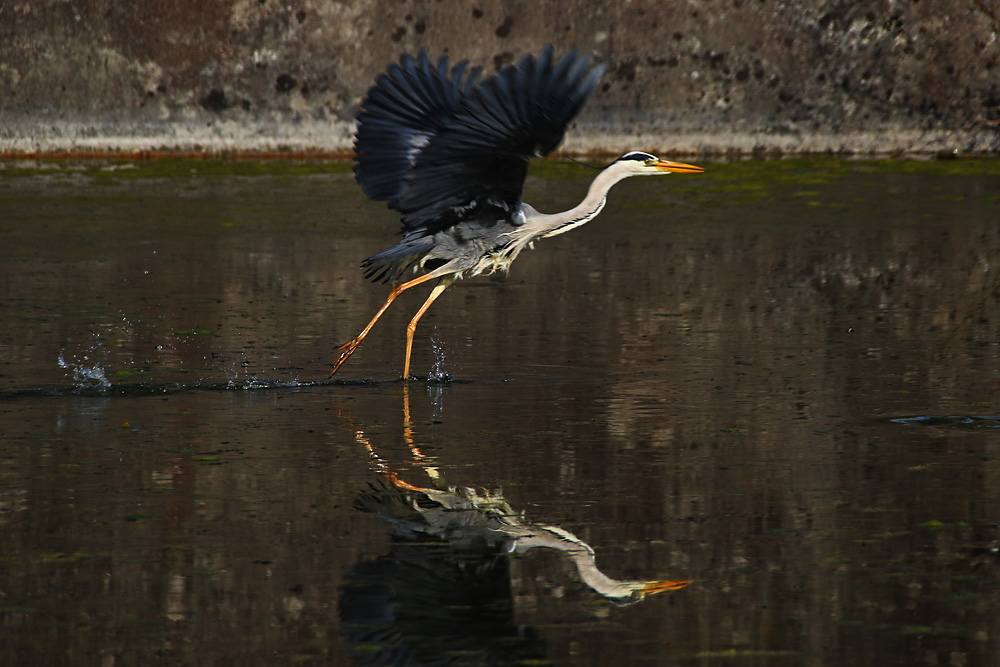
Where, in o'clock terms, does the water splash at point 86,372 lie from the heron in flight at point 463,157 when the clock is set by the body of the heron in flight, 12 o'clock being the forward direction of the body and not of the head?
The water splash is roughly at 6 o'clock from the heron in flight.

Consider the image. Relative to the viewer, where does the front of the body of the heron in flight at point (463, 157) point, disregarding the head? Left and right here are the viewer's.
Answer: facing to the right of the viewer
